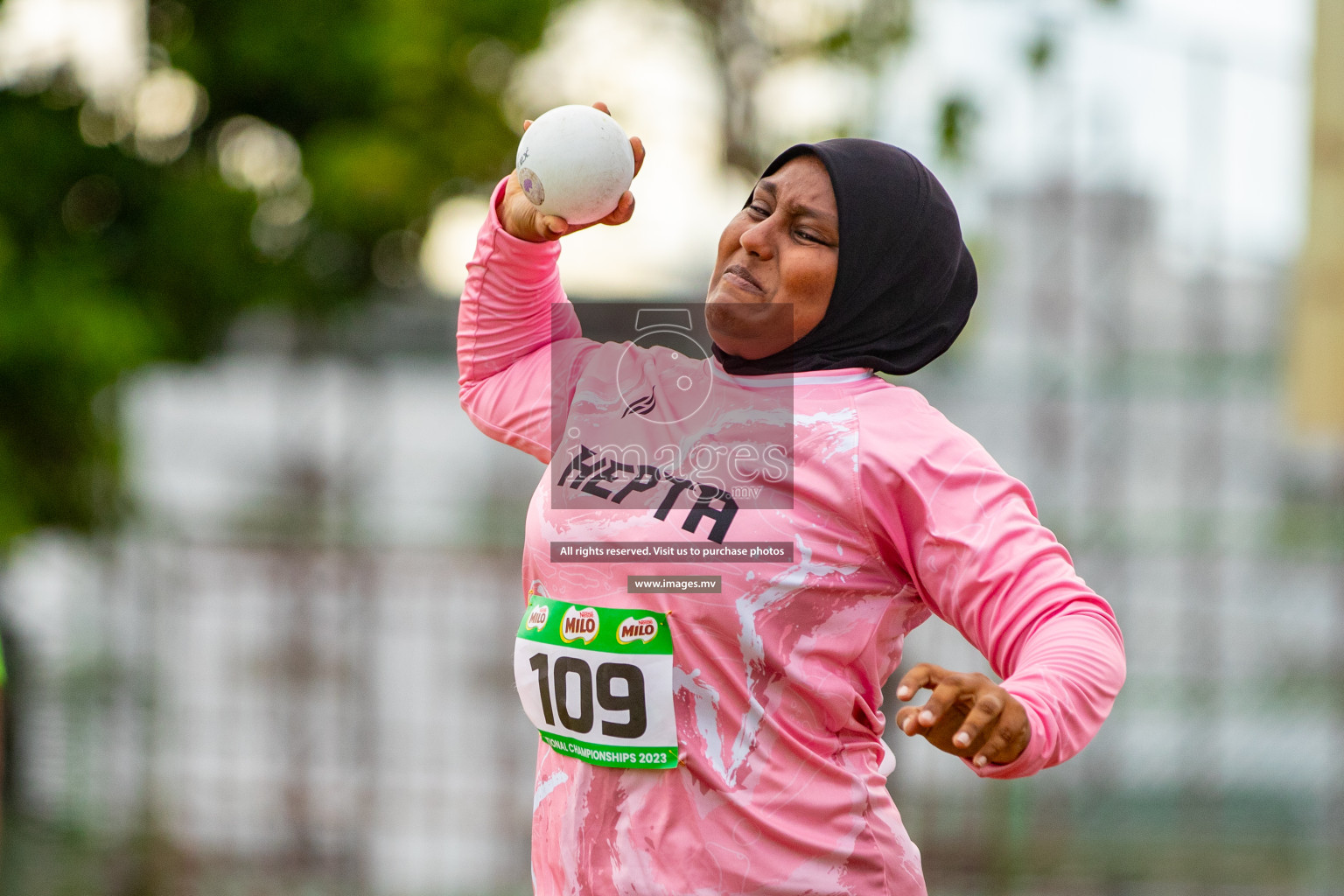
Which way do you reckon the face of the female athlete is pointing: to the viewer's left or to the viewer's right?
to the viewer's left

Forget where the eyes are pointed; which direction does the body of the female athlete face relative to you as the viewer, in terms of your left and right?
facing the viewer and to the left of the viewer
